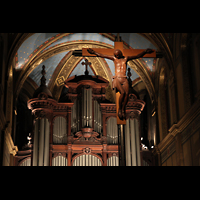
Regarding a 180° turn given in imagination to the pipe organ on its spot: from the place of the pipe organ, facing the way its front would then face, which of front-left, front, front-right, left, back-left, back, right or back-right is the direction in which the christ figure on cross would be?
back

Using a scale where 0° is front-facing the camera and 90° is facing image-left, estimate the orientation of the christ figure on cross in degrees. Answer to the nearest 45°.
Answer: approximately 0°

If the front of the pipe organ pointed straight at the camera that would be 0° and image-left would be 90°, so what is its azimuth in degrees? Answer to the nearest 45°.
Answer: approximately 0°
